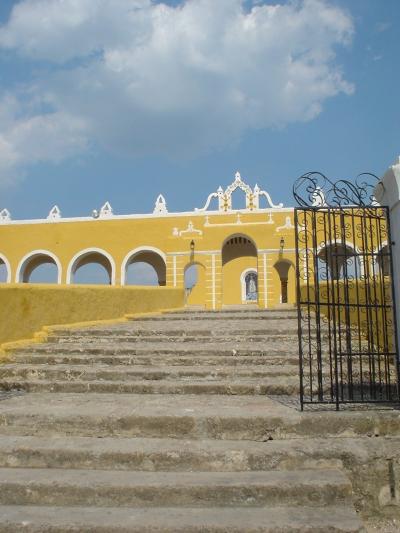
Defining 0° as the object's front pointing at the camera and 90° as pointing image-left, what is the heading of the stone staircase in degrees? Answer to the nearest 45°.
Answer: approximately 0°

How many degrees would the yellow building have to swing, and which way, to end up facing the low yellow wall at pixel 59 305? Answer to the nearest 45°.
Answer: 0° — it already faces it

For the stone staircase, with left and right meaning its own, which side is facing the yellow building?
back

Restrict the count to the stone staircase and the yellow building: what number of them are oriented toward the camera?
2

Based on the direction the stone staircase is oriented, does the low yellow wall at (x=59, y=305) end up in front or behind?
behind

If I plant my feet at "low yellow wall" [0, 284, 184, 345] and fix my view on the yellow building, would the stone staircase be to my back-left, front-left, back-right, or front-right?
back-right

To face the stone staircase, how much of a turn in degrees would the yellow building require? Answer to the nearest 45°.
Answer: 0° — it already faces it
